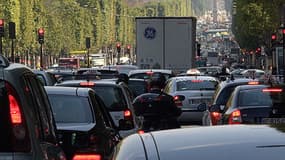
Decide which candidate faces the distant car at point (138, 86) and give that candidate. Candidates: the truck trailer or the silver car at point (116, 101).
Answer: the silver car

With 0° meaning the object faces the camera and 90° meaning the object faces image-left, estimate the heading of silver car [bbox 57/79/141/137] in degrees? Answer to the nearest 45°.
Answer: approximately 180°

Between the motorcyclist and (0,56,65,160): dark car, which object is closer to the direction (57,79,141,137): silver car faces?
the motorcyclist

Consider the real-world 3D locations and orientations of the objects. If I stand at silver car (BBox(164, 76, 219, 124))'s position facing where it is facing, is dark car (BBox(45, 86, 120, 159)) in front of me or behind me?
behind

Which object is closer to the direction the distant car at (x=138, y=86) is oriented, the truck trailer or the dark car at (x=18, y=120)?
the truck trailer

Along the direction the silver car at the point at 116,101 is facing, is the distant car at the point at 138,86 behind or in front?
in front

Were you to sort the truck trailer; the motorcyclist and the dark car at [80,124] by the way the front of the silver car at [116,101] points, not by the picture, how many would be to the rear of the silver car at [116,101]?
1

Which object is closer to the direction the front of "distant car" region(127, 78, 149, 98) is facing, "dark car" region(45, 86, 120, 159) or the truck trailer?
the truck trailer

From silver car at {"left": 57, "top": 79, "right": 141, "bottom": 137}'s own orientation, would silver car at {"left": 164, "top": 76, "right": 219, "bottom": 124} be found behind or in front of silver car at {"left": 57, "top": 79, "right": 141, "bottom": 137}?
in front

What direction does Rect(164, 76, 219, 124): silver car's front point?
away from the camera

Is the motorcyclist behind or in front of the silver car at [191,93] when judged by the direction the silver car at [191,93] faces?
behind

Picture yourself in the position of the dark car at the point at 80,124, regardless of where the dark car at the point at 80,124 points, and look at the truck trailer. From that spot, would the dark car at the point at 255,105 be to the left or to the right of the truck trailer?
right

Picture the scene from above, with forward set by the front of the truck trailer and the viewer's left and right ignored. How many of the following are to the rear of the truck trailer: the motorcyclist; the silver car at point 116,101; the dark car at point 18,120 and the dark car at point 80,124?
4

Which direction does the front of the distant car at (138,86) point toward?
away from the camera

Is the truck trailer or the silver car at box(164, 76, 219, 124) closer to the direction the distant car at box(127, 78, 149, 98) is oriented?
the truck trailer

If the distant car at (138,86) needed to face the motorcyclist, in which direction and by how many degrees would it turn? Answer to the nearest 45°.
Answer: approximately 180°

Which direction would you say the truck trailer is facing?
away from the camera

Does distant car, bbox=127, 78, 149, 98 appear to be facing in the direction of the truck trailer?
yes

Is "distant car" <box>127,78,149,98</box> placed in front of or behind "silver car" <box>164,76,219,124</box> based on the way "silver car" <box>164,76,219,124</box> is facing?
in front

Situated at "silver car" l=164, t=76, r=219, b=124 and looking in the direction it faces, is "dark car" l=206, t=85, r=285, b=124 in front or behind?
behind
